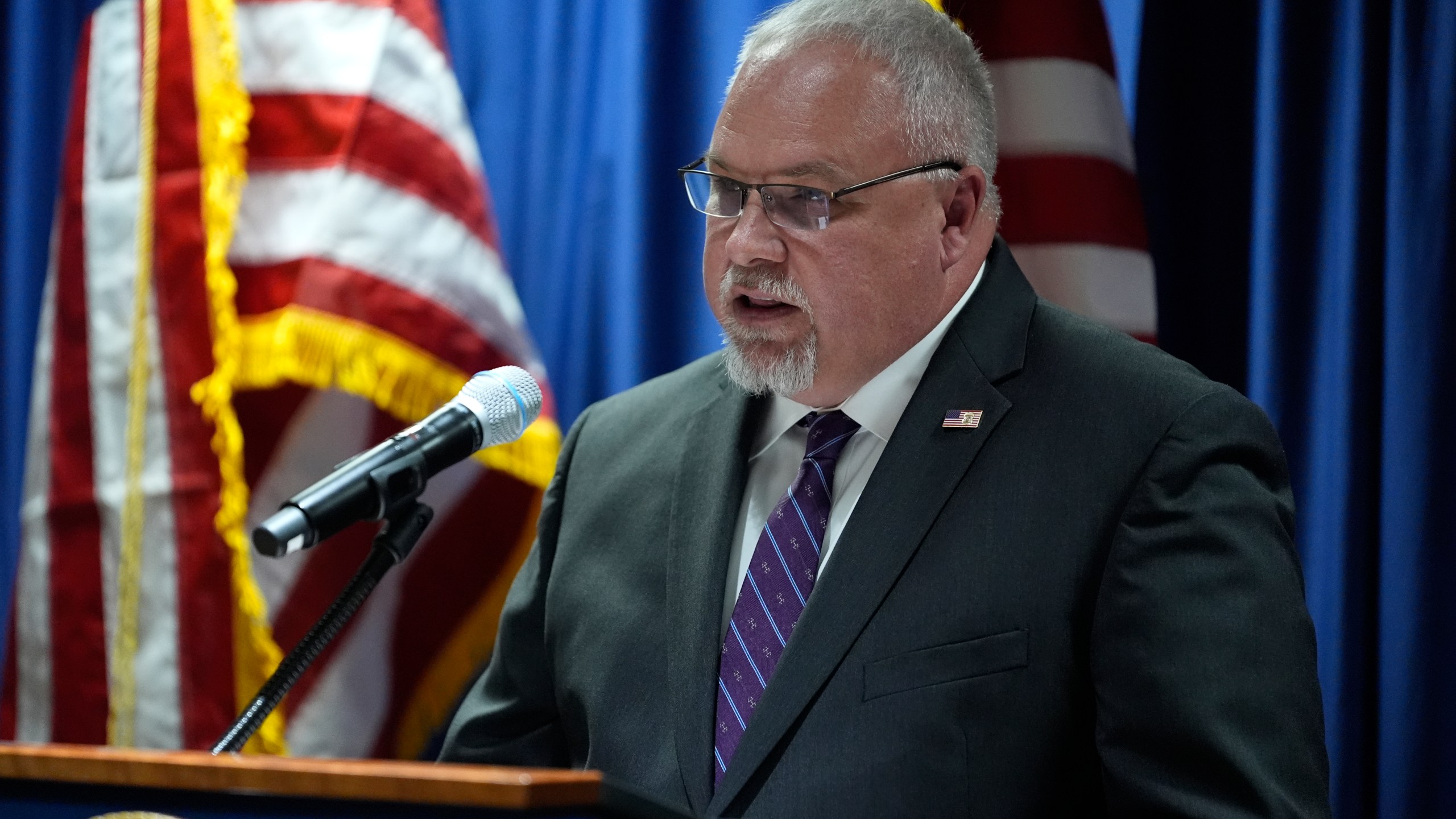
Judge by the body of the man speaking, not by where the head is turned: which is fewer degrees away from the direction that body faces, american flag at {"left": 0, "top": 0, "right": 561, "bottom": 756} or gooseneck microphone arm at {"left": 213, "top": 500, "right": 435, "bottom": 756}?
the gooseneck microphone arm

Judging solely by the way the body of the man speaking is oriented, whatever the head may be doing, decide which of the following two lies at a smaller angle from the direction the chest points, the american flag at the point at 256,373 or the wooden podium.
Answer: the wooden podium

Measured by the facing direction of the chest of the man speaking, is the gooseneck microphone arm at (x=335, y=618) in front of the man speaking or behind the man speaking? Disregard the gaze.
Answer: in front

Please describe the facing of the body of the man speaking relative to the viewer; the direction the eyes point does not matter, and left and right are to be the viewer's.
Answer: facing the viewer and to the left of the viewer

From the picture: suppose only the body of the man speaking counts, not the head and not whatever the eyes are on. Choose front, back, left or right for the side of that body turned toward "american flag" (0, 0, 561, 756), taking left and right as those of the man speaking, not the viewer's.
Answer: right

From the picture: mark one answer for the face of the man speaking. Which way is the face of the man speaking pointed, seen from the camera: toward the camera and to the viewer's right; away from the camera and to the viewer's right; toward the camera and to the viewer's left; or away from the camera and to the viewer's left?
toward the camera and to the viewer's left

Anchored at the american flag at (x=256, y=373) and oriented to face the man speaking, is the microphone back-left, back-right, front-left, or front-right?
front-right

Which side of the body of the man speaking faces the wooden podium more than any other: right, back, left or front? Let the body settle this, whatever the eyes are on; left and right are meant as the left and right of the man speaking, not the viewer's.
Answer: front

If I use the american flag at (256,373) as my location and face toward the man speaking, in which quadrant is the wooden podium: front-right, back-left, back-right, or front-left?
front-right
